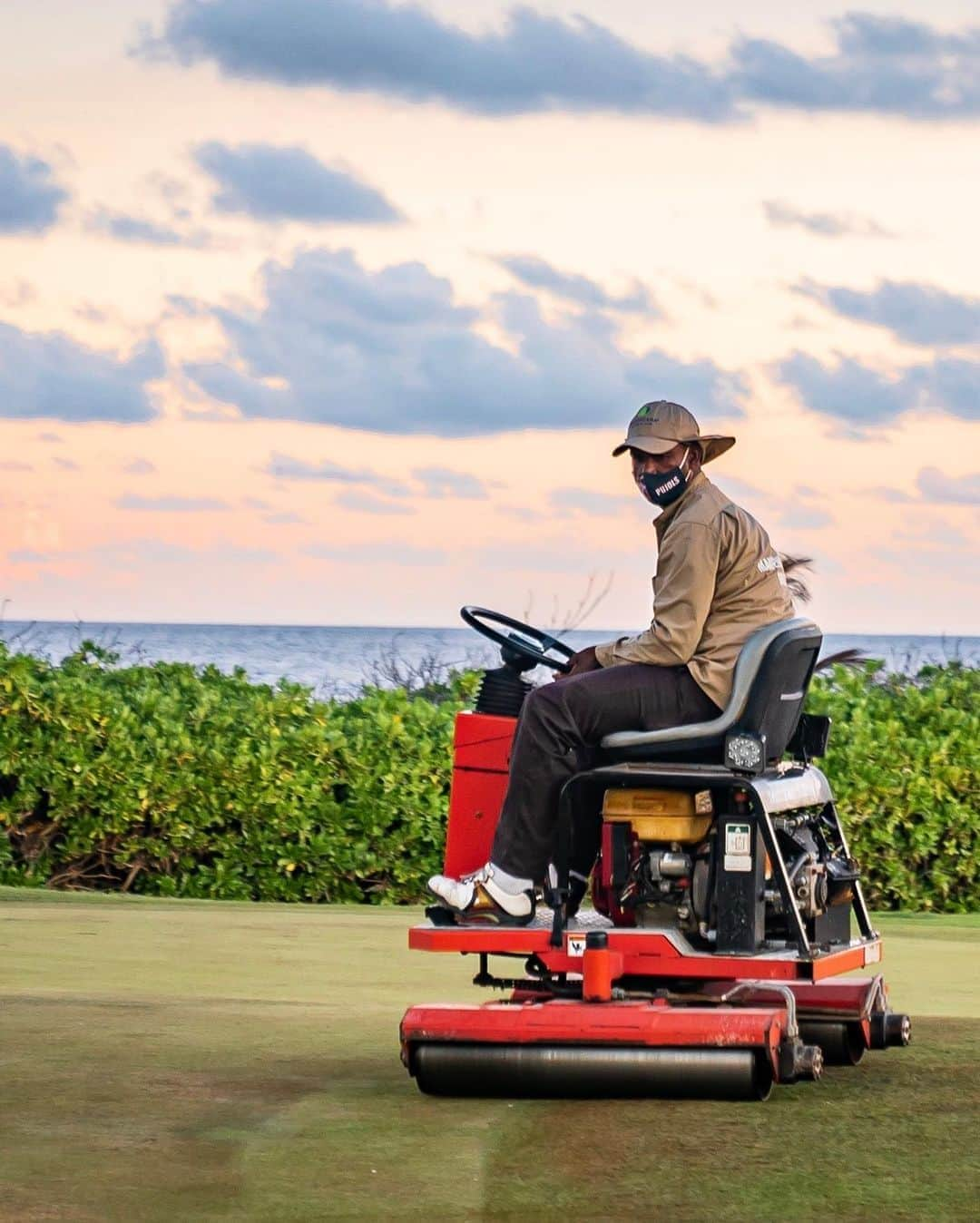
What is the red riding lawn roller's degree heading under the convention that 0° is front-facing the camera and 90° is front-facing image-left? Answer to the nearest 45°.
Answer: approximately 90°

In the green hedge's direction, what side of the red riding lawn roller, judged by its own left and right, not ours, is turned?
right
